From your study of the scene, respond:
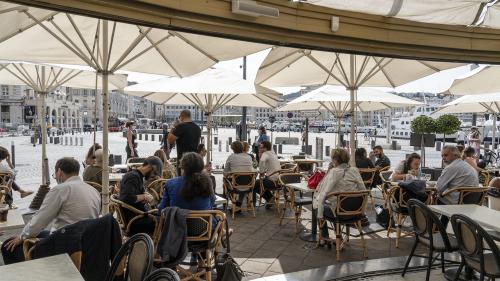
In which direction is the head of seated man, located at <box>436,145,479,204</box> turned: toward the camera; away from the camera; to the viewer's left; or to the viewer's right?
to the viewer's left

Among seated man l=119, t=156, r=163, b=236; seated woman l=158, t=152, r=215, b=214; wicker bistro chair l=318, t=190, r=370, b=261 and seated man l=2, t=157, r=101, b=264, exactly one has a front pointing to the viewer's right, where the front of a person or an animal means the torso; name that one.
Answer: seated man l=119, t=156, r=163, b=236

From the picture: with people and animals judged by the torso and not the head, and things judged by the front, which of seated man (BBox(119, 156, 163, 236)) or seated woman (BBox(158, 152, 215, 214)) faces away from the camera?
the seated woman

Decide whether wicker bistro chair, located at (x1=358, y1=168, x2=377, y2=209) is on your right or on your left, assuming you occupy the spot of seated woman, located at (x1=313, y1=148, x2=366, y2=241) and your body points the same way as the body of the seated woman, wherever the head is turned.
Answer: on your right

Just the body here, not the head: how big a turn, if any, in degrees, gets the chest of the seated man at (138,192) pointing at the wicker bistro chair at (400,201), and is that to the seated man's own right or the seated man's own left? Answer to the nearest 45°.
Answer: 0° — they already face it

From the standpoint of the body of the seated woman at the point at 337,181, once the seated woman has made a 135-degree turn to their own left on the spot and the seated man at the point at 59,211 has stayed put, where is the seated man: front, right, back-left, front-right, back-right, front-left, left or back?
front-right

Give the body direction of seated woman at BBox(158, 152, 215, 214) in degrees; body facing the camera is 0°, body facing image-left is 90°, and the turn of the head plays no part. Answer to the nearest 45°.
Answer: approximately 180°

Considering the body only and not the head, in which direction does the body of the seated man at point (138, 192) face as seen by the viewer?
to the viewer's right

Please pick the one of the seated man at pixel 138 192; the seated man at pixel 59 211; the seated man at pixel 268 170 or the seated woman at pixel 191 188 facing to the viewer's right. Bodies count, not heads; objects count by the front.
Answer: the seated man at pixel 138 192

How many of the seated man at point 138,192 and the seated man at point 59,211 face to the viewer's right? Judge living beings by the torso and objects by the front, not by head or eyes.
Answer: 1
